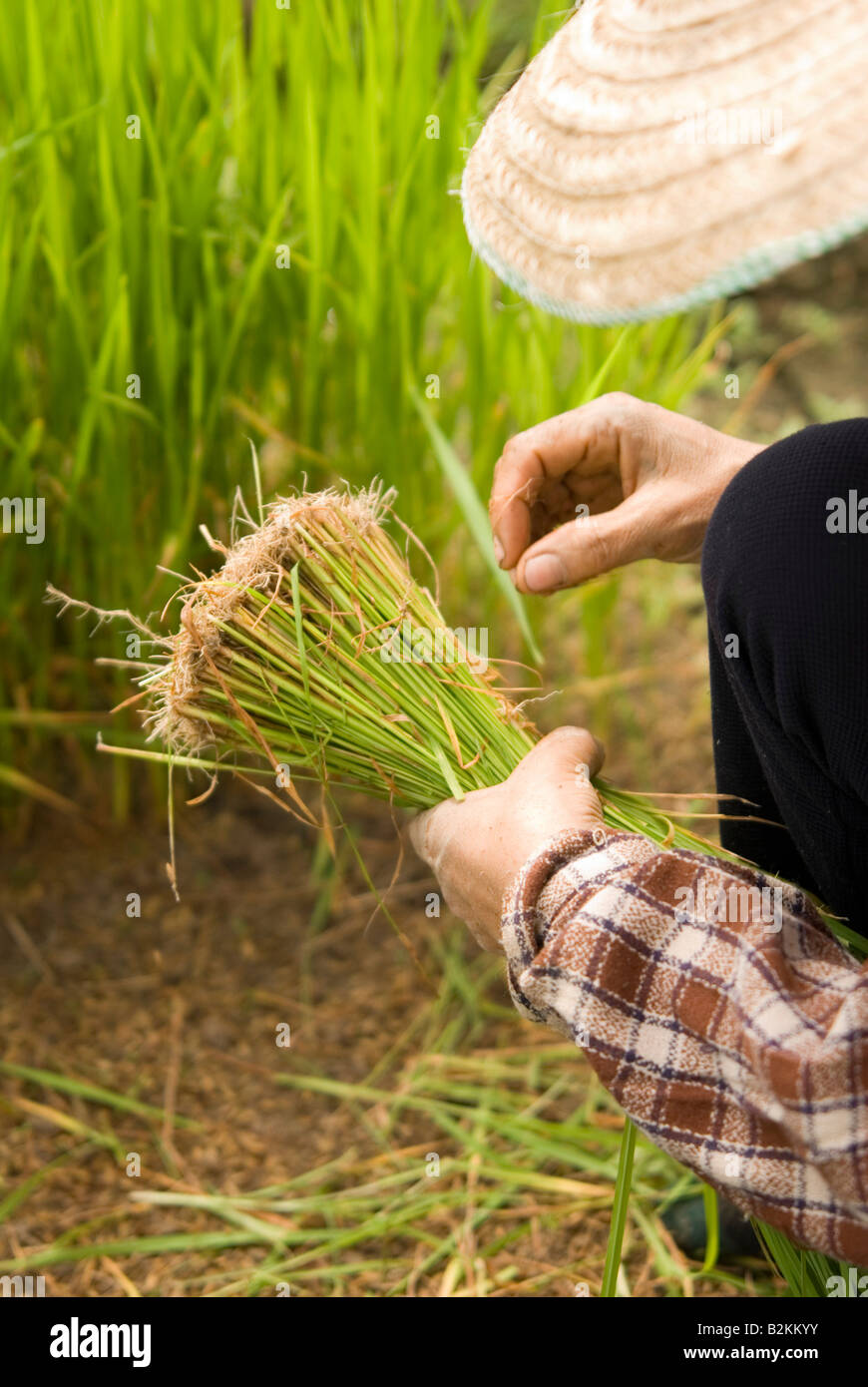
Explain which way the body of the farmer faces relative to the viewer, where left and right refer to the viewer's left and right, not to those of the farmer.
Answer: facing to the left of the viewer
